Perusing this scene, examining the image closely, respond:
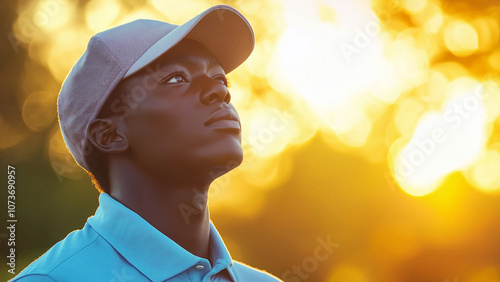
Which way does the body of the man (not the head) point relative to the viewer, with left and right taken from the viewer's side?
facing the viewer and to the right of the viewer
